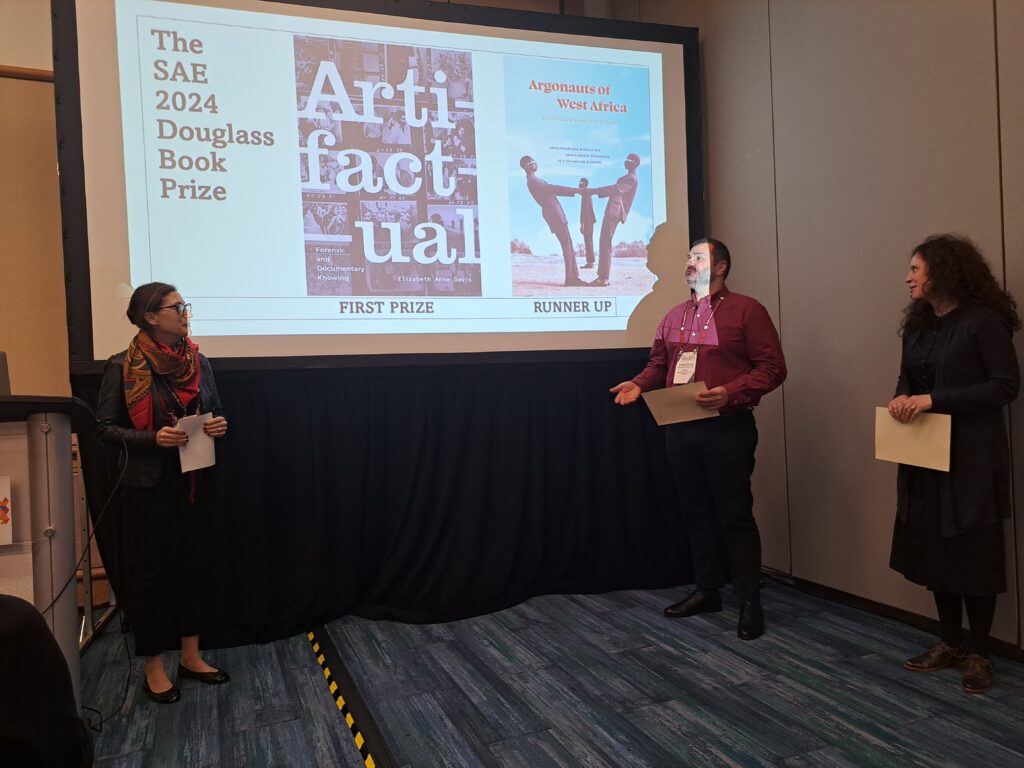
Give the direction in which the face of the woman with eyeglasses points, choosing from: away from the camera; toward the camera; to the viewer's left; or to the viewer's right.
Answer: to the viewer's right

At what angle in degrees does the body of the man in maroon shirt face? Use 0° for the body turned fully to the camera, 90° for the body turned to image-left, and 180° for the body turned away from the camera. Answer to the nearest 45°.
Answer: approximately 45°

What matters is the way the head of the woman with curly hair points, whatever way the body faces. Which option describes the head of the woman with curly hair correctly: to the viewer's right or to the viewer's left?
to the viewer's left

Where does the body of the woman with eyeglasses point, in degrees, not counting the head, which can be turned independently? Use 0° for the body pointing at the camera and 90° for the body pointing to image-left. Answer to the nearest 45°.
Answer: approximately 315°

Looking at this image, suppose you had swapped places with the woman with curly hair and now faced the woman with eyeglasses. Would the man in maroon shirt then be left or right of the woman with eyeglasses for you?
right

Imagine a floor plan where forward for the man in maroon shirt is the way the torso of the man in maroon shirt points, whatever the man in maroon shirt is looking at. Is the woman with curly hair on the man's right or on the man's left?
on the man's left
